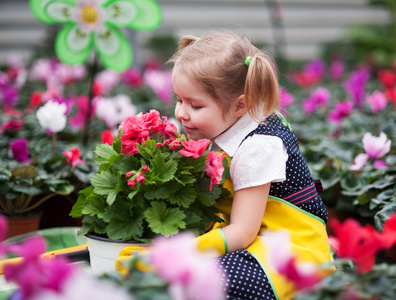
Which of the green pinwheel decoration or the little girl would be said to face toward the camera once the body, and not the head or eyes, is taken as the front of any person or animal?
the green pinwheel decoration

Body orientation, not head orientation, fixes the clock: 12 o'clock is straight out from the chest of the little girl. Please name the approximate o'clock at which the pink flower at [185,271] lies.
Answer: The pink flower is roughly at 9 o'clock from the little girl.

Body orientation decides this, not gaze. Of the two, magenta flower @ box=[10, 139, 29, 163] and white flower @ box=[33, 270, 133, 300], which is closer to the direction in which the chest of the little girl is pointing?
the magenta flower

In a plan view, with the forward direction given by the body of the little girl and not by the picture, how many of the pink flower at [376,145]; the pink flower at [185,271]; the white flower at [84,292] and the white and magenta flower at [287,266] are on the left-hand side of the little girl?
3

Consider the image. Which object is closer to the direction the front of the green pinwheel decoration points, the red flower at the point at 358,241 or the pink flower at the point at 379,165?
the red flower

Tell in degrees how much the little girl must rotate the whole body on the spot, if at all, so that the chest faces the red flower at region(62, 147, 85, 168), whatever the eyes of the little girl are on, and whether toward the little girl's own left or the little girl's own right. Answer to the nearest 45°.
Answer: approximately 45° to the little girl's own right

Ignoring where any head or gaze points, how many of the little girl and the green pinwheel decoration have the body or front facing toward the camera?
1

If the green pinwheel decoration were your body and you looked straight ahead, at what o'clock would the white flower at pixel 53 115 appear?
The white flower is roughly at 1 o'clock from the green pinwheel decoration.

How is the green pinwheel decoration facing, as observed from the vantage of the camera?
facing the viewer

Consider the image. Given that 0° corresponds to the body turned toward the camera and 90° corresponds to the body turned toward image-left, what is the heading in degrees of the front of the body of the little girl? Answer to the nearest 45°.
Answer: approximately 90°

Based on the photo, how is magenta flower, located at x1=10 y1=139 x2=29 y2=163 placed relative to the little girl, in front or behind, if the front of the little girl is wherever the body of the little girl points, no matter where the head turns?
in front

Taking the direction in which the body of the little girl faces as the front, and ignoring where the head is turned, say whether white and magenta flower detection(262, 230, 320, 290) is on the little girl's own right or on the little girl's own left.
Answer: on the little girl's own left

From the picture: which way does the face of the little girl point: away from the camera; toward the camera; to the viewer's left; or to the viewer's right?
to the viewer's left

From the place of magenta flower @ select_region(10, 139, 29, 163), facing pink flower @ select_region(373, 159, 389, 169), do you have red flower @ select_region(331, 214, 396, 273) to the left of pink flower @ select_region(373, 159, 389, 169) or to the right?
right

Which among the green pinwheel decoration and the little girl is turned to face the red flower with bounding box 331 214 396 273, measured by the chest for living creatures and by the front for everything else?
the green pinwheel decoration

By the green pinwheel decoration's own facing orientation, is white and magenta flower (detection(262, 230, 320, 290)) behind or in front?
in front

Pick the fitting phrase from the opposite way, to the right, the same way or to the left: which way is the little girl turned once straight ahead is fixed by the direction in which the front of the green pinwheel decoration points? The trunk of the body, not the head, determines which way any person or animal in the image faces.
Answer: to the right
